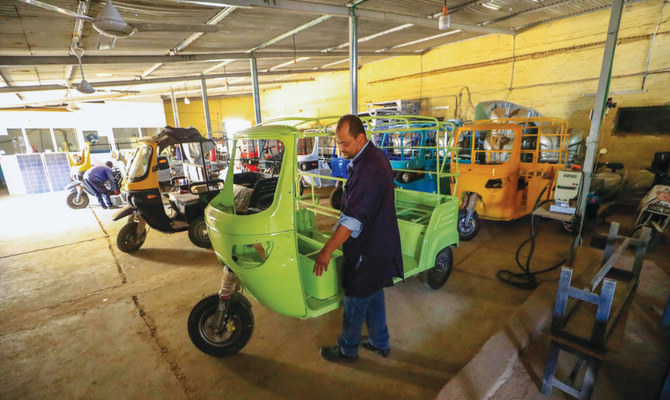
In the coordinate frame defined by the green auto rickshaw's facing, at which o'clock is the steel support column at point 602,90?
The steel support column is roughly at 7 o'clock from the green auto rickshaw.

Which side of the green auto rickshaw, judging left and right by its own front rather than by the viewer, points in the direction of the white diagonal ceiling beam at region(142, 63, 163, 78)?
right

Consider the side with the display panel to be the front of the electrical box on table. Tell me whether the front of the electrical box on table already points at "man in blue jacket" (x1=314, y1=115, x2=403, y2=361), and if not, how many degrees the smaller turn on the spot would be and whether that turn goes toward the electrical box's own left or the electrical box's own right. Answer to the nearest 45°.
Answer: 0° — it already faces them

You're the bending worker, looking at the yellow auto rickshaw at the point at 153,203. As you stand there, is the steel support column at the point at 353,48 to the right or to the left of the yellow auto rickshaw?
left

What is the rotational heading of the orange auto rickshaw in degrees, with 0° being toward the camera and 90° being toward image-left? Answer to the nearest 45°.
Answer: approximately 45°

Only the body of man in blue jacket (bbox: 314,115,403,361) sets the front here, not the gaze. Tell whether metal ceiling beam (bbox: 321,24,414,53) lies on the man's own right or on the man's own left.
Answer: on the man's own right

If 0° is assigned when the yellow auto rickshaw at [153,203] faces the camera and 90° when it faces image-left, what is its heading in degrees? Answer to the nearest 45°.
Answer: approximately 45°

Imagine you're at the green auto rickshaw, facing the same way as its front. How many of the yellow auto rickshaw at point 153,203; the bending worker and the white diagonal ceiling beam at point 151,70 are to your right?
3

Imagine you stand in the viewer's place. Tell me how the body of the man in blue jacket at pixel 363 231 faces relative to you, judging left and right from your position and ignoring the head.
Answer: facing to the left of the viewer

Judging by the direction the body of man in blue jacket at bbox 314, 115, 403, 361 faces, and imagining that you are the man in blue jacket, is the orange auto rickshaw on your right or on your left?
on your right
